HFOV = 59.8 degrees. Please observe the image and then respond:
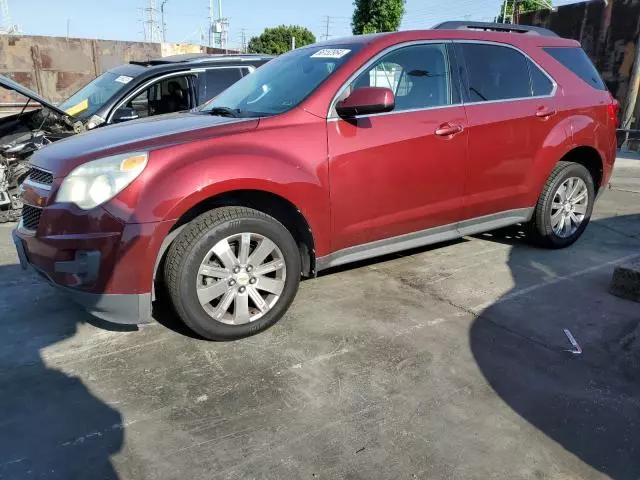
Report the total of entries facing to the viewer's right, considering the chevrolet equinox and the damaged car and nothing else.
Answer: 0

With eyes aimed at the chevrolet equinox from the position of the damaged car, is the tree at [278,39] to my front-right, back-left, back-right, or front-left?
back-left

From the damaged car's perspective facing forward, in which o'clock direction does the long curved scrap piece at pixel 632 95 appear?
The long curved scrap piece is roughly at 7 o'clock from the damaged car.

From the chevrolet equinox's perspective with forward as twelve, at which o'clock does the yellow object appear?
The yellow object is roughly at 3 o'clock from the chevrolet equinox.

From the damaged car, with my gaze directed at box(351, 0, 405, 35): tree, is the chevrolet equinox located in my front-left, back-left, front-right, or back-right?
back-right

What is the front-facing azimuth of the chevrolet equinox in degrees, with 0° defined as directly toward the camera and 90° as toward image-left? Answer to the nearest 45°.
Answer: approximately 45°

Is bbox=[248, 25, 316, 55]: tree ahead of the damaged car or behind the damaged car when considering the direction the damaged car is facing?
behind

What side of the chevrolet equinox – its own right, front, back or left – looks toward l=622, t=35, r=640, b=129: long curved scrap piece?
back
